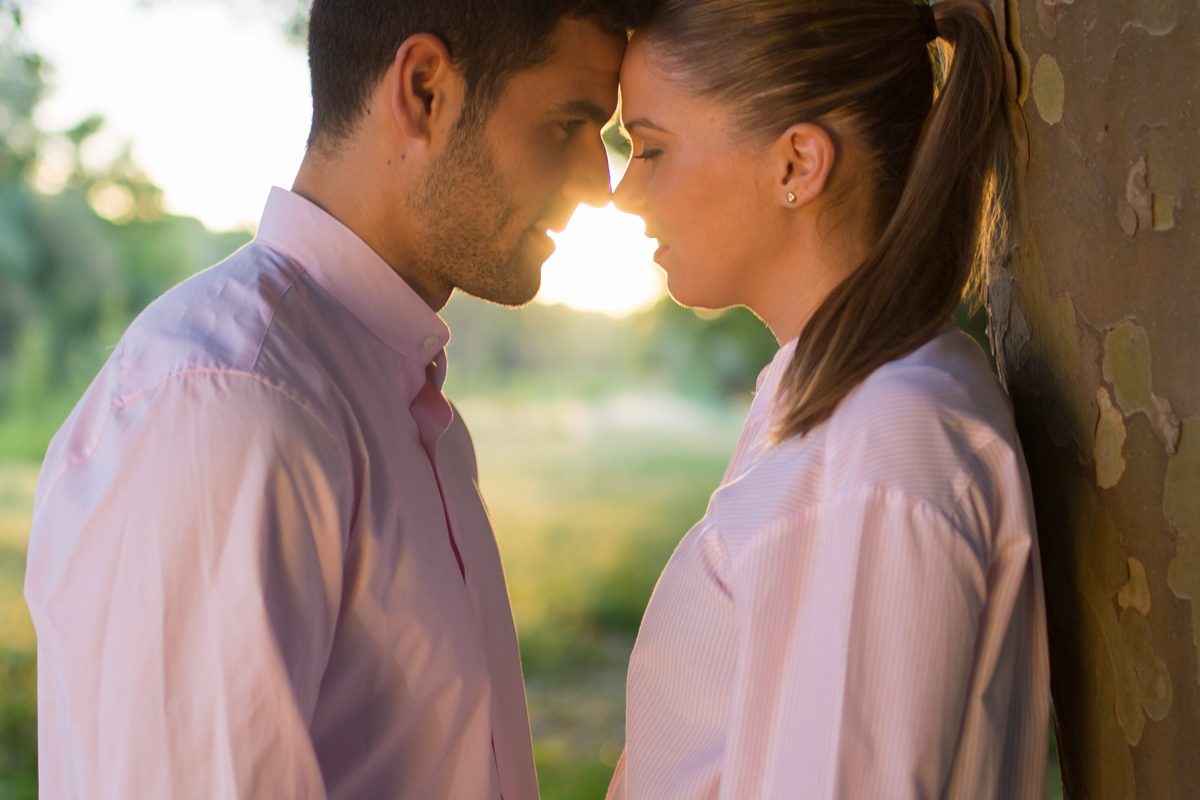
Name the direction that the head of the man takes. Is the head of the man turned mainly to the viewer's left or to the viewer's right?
to the viewer's right

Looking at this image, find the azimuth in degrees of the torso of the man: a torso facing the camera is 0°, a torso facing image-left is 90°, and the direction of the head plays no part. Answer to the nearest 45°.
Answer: approximately 270°

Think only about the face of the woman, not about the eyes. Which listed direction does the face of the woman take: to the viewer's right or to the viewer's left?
to the viewer's left

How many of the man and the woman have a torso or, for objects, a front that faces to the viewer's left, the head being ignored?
1

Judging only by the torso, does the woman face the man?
yes

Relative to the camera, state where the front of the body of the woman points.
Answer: to the viewer's left

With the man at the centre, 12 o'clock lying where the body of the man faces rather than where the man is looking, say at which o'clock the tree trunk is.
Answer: The tree trunk is roughly at 1 o'clock from the man.

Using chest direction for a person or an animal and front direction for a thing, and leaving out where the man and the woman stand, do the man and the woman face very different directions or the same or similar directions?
very different directions
